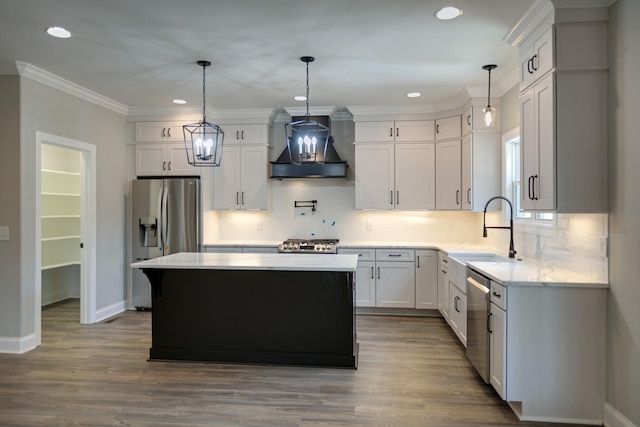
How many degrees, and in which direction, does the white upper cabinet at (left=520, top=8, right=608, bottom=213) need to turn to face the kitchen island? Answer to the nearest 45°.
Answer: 0° — it already faces it

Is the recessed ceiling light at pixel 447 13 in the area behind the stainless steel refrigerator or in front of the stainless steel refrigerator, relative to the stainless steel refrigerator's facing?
in front

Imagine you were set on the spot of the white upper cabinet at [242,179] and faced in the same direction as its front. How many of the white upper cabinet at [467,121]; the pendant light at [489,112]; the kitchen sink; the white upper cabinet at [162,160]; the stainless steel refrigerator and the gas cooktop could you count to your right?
2

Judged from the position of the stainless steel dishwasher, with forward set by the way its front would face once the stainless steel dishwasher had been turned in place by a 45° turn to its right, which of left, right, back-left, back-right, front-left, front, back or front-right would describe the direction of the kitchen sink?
front-right

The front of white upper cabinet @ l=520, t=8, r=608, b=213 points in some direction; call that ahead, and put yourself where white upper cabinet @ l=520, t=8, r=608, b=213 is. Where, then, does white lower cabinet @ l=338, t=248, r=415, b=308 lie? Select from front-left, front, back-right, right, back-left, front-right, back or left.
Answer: front-right

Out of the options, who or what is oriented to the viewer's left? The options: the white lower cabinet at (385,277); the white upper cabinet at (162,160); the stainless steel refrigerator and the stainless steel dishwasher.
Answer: the stainless steel dishwasher

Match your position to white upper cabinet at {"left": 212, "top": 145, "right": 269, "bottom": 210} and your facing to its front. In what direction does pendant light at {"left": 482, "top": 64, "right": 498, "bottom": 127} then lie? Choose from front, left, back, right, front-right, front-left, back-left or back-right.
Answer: front-left

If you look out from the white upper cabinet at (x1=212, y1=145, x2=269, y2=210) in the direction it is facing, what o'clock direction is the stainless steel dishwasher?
The stainless steel dishwasher is roughly at 11 o'clock from the white upper cabinet.

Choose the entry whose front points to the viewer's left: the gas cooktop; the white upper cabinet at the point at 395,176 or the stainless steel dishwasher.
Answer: the stainless steel dishwasher
